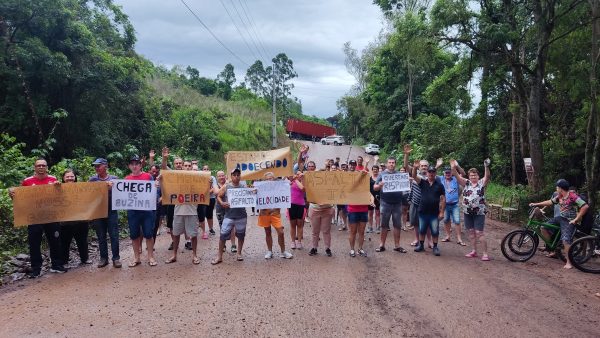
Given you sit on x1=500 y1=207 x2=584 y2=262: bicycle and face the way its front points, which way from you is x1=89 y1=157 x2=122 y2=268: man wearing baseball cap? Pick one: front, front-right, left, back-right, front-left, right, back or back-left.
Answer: front-left

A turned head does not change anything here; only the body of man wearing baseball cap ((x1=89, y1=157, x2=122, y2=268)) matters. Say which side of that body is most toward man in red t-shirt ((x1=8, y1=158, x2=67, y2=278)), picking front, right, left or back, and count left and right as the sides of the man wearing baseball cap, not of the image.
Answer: right

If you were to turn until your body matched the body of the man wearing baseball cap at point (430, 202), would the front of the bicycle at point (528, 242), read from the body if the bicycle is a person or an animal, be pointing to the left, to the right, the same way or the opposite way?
to the right

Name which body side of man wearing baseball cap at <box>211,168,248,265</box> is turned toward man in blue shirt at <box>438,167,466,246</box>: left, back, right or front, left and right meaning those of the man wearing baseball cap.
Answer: left

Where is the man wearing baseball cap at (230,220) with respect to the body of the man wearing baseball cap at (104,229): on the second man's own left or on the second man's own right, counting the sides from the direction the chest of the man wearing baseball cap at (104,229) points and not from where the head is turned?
on the second man's own left

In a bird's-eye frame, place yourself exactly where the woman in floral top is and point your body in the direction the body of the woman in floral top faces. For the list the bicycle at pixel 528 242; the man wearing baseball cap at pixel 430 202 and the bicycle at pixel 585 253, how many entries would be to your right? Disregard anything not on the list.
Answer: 1

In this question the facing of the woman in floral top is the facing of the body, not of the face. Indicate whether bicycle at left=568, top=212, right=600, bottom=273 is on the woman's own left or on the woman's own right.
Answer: on the woman's own left

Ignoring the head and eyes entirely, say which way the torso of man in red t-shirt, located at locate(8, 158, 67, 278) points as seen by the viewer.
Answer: toward the camera

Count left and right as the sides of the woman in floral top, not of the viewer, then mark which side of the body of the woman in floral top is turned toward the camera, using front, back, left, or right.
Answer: front
